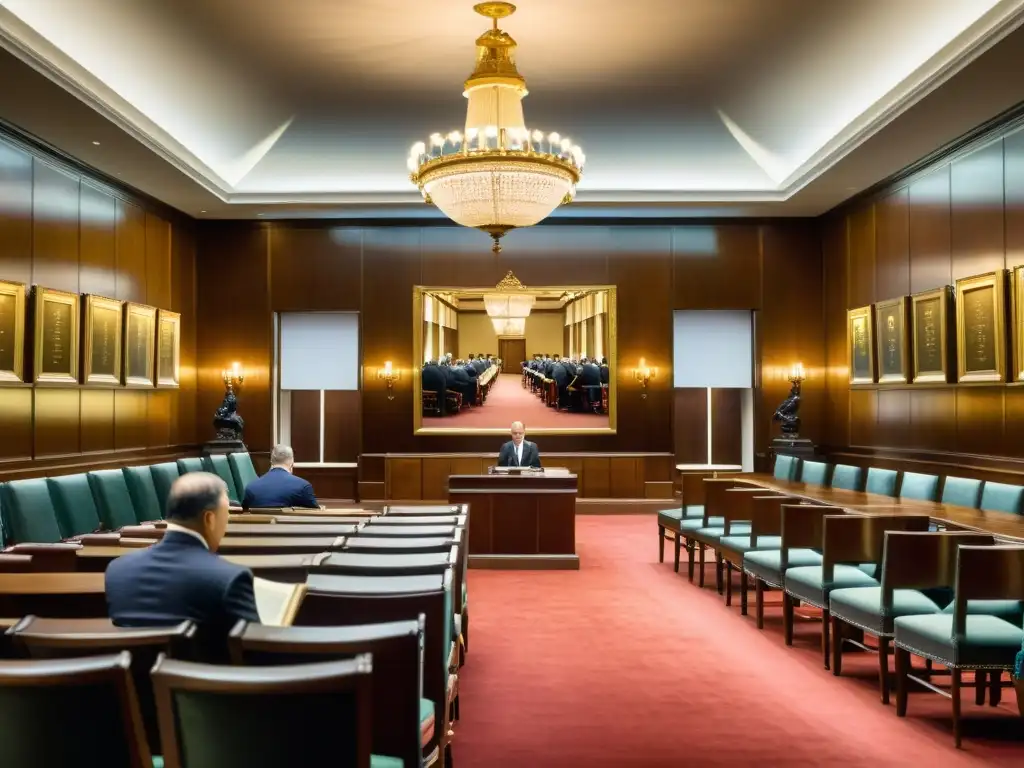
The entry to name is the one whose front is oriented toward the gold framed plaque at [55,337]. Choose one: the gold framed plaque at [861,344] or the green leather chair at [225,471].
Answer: the gold framed plaque at [861,344]

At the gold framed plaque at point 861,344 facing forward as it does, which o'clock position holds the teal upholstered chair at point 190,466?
The teal upholstered chair is roughly at 12 o'clock from the gold framed plaque.

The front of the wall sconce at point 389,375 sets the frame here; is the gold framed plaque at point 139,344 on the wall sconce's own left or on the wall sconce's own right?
on the wall sconce's own right

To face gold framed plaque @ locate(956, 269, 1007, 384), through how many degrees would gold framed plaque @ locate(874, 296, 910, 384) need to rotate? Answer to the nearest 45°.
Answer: approximately 90° to its left

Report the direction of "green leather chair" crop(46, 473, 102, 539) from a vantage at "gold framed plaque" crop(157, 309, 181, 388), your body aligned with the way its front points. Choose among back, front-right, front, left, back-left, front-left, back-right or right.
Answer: front-right

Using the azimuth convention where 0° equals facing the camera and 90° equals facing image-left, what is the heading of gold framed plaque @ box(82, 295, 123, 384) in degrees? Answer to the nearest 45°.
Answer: approximately 315°

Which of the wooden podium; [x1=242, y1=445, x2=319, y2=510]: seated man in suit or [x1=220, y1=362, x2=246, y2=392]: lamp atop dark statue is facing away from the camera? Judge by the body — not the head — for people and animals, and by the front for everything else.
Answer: the seated man in suit

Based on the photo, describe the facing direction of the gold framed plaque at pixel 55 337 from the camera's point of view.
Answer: facing the viewer and to the right of the viewer

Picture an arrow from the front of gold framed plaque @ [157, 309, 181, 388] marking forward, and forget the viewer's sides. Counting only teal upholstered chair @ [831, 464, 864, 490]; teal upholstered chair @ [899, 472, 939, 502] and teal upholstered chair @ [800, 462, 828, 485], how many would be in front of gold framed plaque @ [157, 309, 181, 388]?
3

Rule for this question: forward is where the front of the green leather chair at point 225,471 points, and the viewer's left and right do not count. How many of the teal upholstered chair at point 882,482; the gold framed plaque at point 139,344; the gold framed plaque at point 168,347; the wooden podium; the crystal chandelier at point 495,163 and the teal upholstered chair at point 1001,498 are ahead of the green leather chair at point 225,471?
4

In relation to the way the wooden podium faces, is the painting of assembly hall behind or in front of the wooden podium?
behind

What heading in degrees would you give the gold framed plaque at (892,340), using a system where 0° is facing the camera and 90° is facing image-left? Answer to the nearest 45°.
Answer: approximately 45°

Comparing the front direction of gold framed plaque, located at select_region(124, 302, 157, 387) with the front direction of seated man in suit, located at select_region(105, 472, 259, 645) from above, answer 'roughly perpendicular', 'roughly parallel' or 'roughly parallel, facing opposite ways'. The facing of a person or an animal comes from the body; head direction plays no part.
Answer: roughly perpendicular

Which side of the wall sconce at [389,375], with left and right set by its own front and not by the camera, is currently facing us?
front

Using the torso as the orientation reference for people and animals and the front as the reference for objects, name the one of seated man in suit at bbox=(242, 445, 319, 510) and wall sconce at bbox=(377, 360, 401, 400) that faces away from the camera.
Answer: the seated man in suit

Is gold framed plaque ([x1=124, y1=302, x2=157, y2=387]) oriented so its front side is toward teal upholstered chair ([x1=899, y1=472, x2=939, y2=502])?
yes

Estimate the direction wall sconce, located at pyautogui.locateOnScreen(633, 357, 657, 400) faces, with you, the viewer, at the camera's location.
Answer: facing the viewer

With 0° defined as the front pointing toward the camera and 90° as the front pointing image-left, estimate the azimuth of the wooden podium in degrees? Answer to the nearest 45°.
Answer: approximately 0°

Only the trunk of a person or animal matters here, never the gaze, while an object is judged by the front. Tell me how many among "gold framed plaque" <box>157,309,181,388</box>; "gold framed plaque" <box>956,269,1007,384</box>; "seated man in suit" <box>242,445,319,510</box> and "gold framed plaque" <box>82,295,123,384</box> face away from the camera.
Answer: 1
